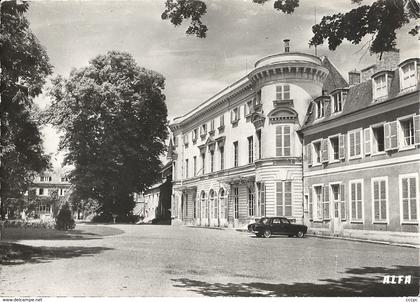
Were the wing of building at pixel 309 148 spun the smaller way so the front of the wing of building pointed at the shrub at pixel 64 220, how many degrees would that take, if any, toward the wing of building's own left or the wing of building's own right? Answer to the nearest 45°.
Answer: approximately 45° to the wing of building's own right

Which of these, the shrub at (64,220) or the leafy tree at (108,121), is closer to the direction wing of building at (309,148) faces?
the shrub

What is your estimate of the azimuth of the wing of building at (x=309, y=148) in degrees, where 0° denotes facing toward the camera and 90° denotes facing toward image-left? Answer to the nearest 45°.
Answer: approximately 45°

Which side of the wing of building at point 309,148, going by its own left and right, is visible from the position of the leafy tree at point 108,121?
right
